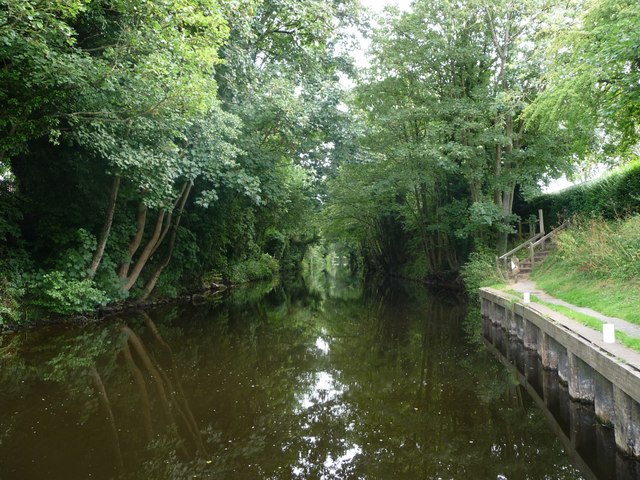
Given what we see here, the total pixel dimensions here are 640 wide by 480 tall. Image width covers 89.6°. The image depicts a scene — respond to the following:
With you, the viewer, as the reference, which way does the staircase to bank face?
facing the viewer and to the left of the viewer

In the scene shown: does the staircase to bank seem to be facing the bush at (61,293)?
yes

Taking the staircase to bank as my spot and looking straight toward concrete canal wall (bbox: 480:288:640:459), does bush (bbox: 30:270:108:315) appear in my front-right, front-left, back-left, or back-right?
front-right

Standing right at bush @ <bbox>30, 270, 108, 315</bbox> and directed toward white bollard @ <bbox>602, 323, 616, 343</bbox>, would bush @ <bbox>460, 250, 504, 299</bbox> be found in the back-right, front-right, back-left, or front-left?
front-left

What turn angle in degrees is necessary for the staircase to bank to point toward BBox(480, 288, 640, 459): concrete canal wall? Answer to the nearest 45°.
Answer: approximately 45° to its left

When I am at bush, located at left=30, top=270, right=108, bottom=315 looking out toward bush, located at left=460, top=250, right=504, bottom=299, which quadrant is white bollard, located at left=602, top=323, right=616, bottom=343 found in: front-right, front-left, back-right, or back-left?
front-right

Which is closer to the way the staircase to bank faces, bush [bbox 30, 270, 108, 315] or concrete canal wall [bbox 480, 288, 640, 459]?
the bush
